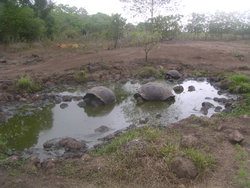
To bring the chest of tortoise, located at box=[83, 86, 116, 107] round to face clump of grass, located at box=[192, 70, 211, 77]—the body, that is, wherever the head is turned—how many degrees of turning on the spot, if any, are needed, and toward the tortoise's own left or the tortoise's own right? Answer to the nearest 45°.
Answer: approximately 180°

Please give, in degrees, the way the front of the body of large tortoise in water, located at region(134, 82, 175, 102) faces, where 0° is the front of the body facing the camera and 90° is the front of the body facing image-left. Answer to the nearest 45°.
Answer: approximately 90°

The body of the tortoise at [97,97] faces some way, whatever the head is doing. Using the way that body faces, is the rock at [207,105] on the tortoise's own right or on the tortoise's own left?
on the tortoise's own left

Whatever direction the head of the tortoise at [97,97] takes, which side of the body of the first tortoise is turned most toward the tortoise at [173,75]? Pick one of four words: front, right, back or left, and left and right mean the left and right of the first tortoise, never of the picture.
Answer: back

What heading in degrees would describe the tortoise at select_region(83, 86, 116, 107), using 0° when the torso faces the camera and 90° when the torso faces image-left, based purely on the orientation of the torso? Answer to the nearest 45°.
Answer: approximately 45°

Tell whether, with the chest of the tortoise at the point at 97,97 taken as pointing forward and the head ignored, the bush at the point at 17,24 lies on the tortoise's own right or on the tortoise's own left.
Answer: on the tortoise's own right

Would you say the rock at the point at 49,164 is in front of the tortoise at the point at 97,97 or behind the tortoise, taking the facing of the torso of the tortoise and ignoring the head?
in front

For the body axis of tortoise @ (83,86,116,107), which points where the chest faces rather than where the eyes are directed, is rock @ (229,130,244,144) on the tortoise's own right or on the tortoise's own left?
on the tortoise's own left

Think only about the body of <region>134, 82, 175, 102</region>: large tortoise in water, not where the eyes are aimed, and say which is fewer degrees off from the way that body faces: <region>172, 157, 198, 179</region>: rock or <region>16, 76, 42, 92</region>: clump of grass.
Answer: the clump of grass
